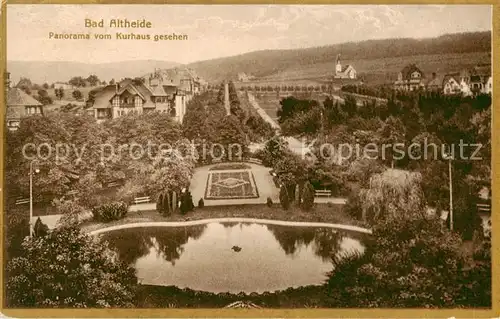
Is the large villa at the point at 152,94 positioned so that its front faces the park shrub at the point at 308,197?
no

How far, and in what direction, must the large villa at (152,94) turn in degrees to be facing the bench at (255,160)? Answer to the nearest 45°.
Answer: approximately 90° to its left

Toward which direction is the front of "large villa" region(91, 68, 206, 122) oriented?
toward the camera
